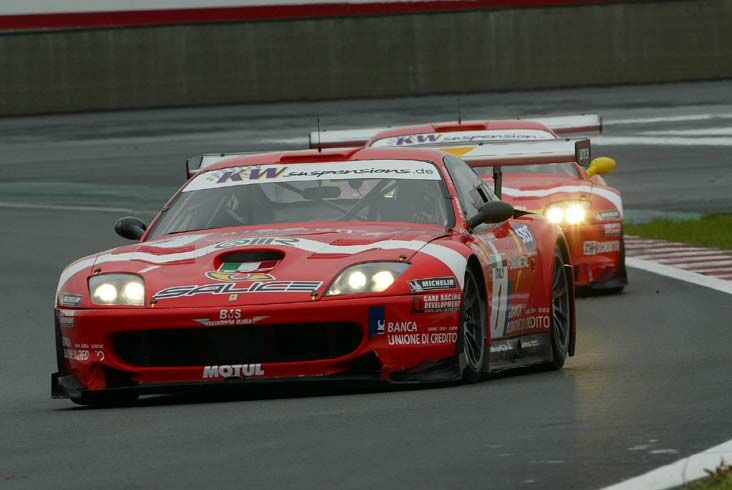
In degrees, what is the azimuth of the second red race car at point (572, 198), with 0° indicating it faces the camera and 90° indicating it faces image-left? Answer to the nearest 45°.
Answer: approximately 0°

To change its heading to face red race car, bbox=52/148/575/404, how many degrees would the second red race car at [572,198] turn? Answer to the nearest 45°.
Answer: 0° — it already faces it
